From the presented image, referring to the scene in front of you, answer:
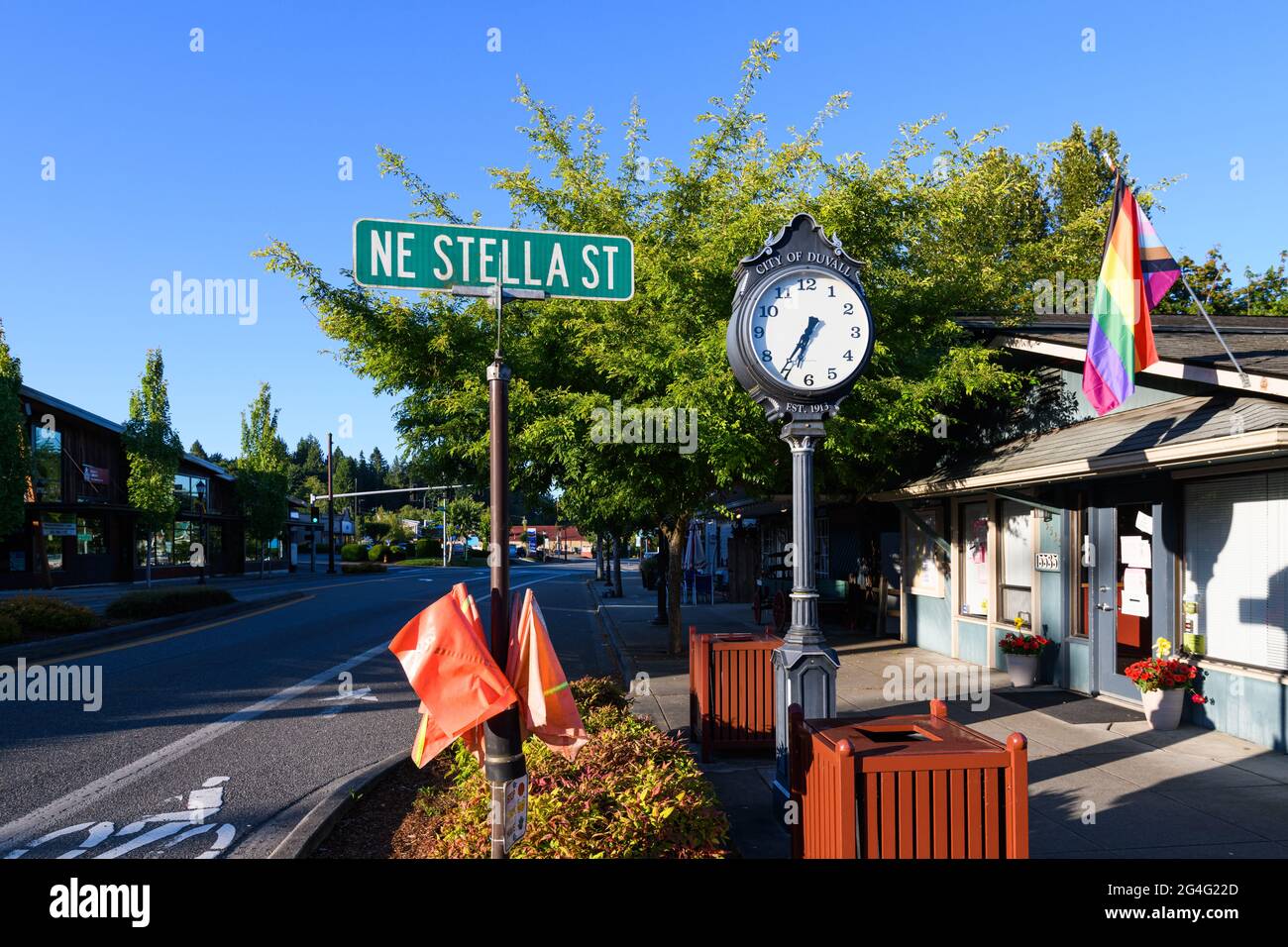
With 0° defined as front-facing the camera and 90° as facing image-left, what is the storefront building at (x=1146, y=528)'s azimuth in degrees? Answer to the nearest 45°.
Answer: approximately 45°

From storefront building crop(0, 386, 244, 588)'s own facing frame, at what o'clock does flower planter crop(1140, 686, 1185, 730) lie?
The flower planter is roughly at 1 o'clock from the storefront building.

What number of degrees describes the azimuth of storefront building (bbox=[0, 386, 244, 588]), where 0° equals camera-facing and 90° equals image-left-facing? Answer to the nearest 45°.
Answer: approximately 315°

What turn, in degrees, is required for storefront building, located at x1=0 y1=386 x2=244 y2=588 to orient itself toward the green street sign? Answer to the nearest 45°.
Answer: approximately 45° to its right
